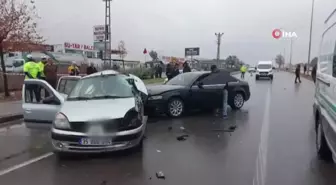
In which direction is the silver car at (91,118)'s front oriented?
toward the camera

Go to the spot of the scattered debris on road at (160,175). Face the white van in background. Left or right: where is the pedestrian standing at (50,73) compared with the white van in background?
left

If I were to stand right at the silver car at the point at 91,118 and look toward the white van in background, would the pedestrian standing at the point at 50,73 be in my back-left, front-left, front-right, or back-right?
front-left

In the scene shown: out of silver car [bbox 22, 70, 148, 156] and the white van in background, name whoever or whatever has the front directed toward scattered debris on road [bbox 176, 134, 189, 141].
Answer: the white van in background

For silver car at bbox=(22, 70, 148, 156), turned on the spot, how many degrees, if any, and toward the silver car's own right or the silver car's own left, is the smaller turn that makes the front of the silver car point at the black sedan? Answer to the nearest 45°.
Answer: approximately 135° to the silver car's own left

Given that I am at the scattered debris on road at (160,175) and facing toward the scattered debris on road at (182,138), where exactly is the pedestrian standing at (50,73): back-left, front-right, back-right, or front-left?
front-left

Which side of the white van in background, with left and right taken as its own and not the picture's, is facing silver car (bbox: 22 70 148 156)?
front

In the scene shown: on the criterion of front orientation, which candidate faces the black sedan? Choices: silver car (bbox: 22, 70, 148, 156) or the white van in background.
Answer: the white van in background

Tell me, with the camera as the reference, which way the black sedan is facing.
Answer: facing the viewer and to the left of the viewer

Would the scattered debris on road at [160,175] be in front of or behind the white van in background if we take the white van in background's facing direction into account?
in front
